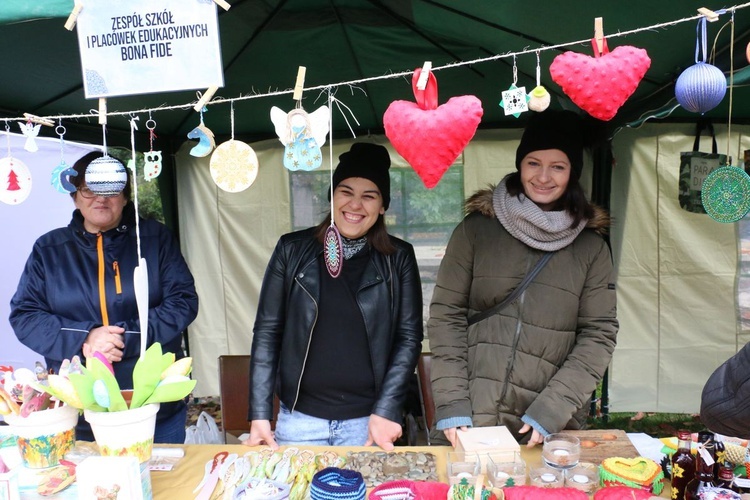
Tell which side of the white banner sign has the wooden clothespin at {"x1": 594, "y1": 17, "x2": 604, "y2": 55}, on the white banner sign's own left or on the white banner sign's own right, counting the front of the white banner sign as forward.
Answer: on the white banner sign's own left

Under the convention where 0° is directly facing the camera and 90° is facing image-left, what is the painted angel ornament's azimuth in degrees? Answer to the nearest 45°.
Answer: approximately 0°

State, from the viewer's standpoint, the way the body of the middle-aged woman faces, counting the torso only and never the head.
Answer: toward the camera

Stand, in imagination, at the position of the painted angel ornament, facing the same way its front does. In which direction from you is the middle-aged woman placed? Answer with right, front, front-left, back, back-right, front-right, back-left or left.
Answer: back-right

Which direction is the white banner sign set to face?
toward the camera

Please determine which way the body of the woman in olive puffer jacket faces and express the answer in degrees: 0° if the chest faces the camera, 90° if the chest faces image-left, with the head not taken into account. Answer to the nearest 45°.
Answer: approximately 0°
